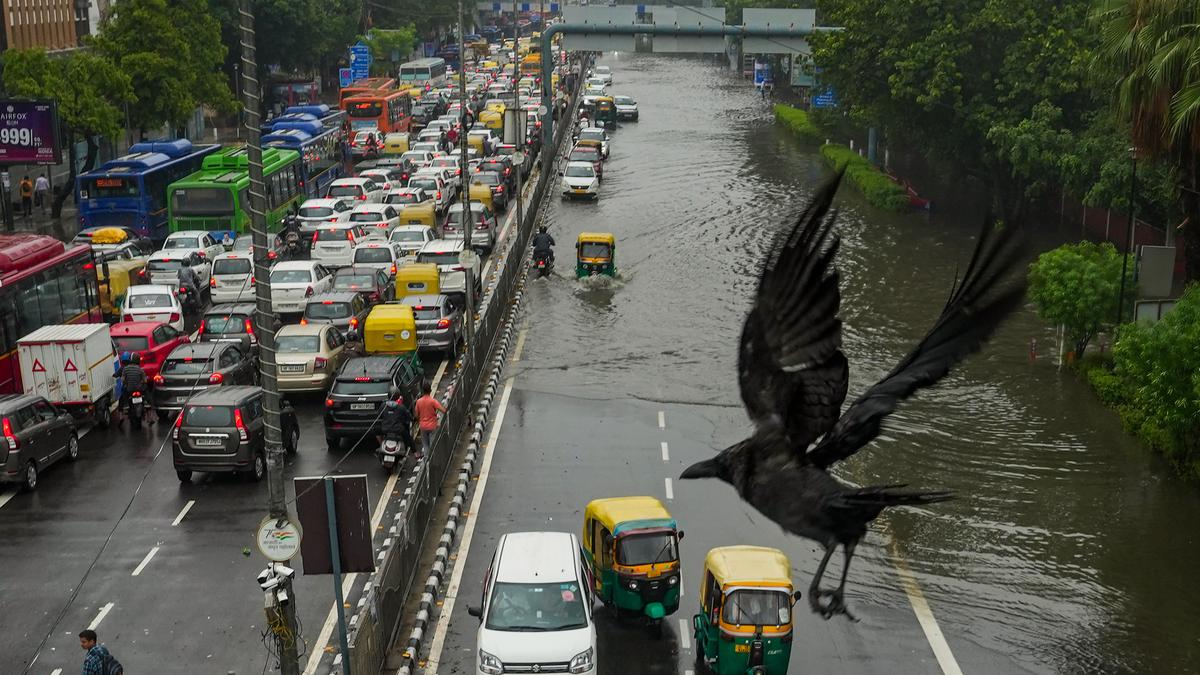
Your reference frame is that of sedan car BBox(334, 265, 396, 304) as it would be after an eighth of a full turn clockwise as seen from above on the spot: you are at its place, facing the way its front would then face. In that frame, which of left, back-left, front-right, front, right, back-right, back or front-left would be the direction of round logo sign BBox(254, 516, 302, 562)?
right

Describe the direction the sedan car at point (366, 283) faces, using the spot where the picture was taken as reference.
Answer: facing away from the viewer and to the right of the viewer

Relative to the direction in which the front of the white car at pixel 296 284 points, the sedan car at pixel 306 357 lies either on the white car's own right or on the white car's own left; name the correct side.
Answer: on the white car's own right

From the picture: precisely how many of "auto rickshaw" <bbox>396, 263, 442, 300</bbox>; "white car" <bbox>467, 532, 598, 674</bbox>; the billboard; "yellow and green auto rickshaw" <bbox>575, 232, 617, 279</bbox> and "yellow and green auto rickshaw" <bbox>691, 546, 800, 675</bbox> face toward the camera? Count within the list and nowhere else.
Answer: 4

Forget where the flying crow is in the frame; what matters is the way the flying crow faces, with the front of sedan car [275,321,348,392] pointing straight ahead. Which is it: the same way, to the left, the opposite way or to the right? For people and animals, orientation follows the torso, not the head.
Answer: to the left

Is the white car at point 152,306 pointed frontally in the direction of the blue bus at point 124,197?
yes

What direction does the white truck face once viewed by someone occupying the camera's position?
facing away from the viewer and to the right of the viewer

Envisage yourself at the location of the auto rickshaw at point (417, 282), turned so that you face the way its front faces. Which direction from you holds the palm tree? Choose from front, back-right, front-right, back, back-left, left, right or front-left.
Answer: back-right

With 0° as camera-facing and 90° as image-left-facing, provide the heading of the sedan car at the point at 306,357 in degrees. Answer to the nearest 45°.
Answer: approximately 225°

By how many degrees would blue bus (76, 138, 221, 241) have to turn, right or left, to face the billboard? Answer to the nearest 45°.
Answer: approximately 90° to its left

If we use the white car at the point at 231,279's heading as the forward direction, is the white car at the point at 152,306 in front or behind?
behind

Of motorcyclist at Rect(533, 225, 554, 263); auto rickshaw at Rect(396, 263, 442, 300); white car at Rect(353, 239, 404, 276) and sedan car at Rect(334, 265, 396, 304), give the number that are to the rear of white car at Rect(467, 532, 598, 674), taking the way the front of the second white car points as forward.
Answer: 4

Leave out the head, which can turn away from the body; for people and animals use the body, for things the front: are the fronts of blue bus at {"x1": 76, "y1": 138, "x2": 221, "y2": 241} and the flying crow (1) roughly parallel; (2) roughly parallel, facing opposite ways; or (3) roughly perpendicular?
roughly perpendicular

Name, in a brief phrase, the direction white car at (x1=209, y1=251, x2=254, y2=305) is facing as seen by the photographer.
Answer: facing away from the viewer

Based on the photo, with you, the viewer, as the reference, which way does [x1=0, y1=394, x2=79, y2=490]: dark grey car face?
facing away from the viewer and to the right of the viewer

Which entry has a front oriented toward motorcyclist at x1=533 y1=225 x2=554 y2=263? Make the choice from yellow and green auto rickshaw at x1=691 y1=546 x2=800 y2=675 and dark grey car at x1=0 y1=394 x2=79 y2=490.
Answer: the dark grey car

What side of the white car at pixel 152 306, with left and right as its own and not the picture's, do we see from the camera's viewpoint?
back

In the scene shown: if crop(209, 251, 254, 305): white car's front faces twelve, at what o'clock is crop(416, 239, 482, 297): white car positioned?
crop(416, 239, 482, 297): white car is roughly at 3 o'clock from crop(209, 251, 254, 305): white car.
